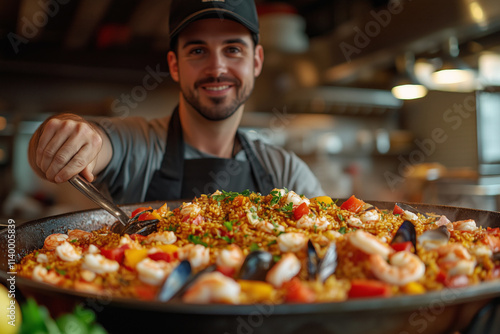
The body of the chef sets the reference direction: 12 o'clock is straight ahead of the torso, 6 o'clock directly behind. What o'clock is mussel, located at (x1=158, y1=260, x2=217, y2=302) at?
The mussel is roughly at 12 o'clock from the chef.

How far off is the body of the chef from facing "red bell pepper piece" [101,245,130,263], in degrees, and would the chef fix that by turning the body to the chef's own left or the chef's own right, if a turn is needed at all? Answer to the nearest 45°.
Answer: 0° — they already face it

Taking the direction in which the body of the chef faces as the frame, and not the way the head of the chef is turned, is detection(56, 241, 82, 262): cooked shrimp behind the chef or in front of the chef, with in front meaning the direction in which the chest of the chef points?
in front

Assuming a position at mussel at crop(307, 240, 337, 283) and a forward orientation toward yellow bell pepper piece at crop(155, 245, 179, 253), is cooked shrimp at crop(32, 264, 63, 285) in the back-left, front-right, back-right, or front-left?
front-left

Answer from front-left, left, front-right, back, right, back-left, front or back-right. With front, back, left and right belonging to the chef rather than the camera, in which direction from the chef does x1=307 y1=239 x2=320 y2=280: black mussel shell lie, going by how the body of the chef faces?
front

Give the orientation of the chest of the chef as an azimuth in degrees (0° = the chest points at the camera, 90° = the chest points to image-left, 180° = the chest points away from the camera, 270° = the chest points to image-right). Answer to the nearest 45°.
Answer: approximately 0°

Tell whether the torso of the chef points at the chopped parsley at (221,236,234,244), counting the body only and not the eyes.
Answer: yes

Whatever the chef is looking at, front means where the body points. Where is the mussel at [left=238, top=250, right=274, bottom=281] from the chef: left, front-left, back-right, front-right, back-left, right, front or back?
front

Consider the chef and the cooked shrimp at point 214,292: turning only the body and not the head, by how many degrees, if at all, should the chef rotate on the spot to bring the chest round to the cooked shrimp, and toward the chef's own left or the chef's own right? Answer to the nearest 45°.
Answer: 0° — they already face it

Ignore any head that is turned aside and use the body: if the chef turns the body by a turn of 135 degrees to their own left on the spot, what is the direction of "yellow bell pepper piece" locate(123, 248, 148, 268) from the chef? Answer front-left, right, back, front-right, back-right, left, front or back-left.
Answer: back-right

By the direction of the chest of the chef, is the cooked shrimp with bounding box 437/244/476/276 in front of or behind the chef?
in front

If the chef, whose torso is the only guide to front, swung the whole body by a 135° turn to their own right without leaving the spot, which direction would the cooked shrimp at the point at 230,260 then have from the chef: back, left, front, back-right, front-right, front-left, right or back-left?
back-left

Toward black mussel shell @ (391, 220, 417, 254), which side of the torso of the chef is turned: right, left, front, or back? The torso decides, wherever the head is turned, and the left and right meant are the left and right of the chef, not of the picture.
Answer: front

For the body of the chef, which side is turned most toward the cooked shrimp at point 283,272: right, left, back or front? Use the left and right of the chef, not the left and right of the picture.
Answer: front

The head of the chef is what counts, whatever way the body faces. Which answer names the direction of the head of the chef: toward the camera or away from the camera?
toward the camera

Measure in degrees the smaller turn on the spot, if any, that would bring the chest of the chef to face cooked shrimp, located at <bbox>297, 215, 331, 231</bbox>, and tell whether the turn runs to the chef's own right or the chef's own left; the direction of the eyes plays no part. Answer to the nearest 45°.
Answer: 0° — they already face it
